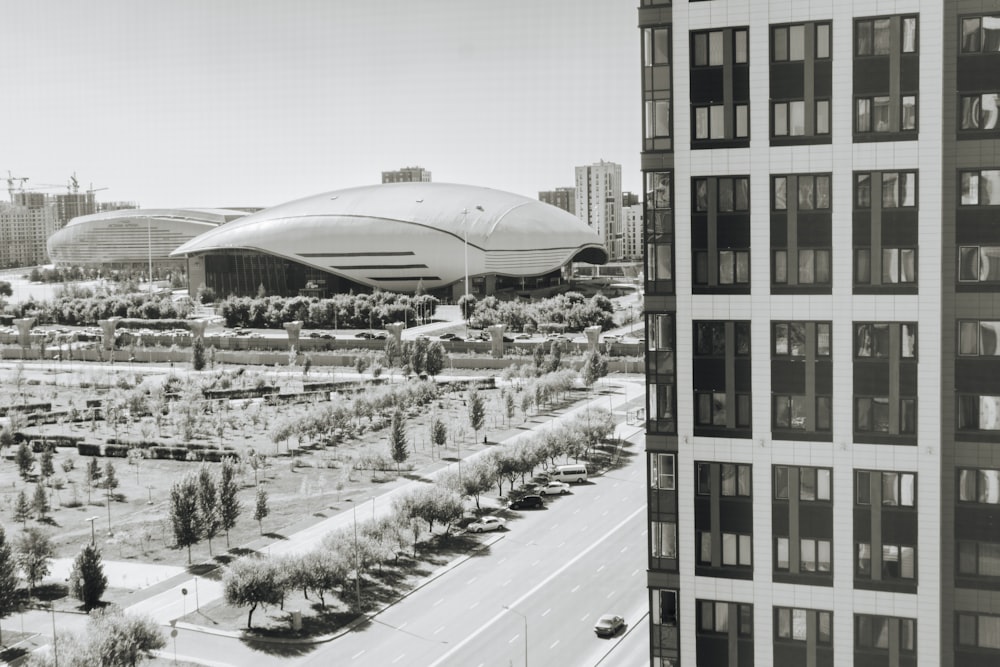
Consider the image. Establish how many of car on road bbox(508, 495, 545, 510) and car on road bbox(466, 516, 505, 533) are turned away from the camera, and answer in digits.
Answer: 0

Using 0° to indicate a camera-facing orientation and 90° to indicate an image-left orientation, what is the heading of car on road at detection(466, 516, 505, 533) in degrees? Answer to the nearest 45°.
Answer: approximately 45°

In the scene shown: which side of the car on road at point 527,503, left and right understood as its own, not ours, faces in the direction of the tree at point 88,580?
front

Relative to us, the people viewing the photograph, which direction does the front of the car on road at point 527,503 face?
facing the viewer and to the left of the viewer

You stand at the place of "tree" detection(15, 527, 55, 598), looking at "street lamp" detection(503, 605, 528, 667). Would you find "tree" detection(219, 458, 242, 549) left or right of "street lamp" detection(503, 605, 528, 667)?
left

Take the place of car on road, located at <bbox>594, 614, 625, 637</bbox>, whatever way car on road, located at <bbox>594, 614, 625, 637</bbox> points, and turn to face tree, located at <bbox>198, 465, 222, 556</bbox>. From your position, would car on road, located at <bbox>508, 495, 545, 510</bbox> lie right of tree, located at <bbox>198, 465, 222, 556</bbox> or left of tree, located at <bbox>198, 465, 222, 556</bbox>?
right

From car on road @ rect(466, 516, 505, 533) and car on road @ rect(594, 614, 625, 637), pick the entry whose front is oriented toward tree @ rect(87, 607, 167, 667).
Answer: car on road @ rect(466, 516, 505, 533)

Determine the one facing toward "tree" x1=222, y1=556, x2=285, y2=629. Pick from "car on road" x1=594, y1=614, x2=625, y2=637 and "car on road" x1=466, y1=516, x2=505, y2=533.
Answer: "car on road" x1=466, y1=516, x2=505, y2=533

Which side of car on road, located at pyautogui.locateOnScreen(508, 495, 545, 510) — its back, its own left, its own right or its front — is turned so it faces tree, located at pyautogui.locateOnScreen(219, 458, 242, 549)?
front

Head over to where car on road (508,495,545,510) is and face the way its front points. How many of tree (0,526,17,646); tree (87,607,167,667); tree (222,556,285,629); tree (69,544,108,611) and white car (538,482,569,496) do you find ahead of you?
4

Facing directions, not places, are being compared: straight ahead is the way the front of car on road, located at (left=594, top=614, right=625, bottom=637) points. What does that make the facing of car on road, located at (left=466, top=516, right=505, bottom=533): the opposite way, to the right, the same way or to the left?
the opposite way

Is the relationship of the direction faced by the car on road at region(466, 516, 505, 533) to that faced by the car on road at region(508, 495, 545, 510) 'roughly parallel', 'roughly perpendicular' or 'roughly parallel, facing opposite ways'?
roughly parallel

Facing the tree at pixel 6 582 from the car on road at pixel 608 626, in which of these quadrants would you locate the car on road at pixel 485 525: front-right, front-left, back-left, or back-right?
front-right

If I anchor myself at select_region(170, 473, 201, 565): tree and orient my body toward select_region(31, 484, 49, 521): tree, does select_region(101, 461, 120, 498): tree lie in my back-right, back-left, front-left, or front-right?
front-right

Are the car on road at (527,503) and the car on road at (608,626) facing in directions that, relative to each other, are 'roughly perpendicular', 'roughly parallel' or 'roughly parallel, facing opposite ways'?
roughly parallel, facing opposite ways

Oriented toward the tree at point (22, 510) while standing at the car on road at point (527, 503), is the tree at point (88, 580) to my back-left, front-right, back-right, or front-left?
front-left

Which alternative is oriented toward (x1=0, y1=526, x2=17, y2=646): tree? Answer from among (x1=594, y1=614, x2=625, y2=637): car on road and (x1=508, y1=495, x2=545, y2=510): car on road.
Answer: (x1=508, y1=495, x2=545, y2=510): car on road

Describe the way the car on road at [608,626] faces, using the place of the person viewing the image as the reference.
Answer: facing away from the viewer and to the right of the viewer
